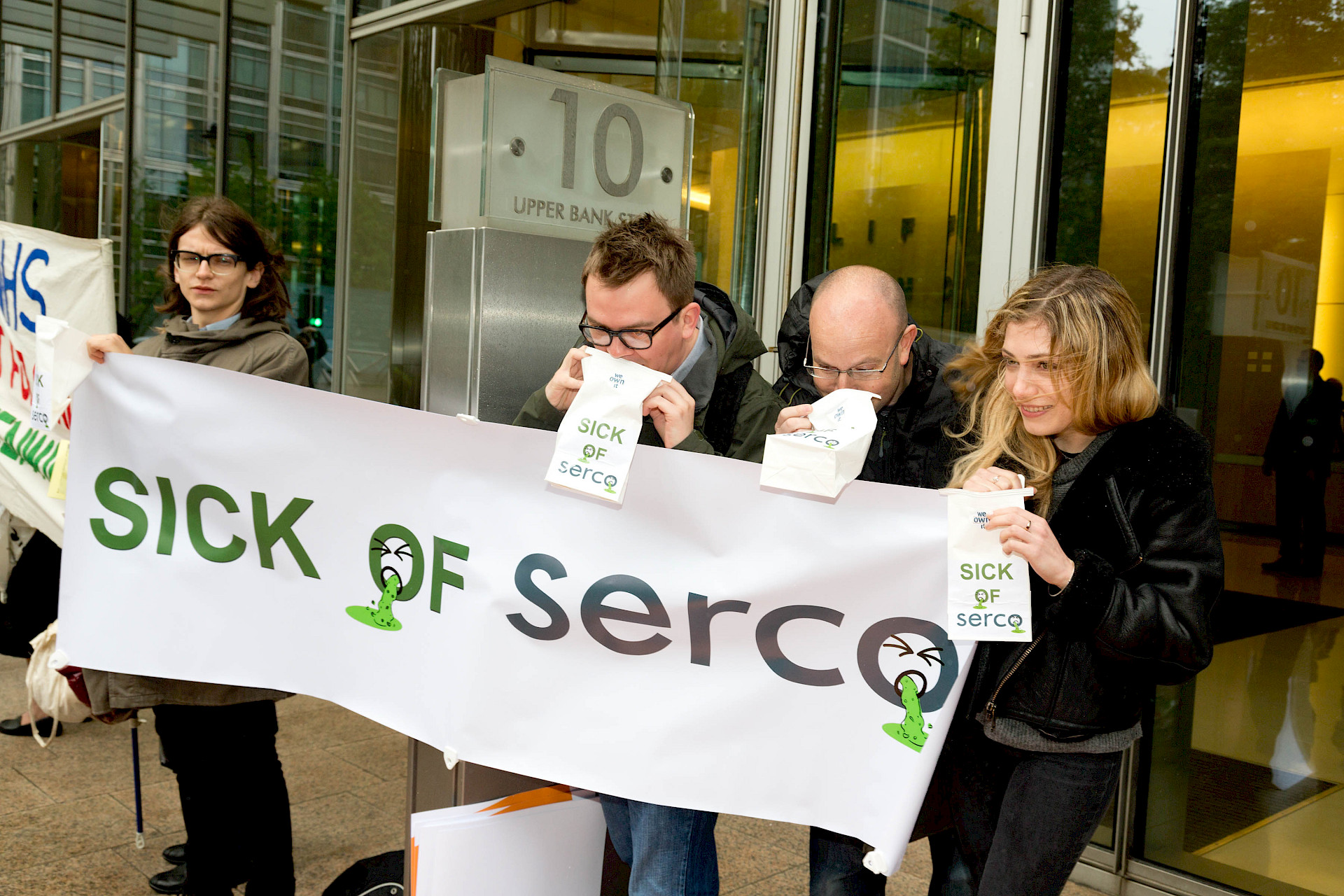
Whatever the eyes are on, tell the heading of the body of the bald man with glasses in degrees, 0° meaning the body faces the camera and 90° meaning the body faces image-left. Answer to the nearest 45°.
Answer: approximately 45°

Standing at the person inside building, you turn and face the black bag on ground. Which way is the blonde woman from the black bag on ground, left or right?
left

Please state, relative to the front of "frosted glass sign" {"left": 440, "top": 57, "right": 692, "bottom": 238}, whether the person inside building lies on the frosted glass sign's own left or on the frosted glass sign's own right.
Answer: on the frosted glass sign's own left

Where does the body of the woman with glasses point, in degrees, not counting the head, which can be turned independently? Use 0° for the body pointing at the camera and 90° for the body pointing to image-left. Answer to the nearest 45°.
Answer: approximately 45°

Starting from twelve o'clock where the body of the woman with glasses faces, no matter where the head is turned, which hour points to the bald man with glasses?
The bald man with glasses is roughly at 9 o'clock from the woman with glasses.

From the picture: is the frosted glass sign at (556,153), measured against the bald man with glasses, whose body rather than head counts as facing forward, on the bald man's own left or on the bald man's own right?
on the bald man's own right
